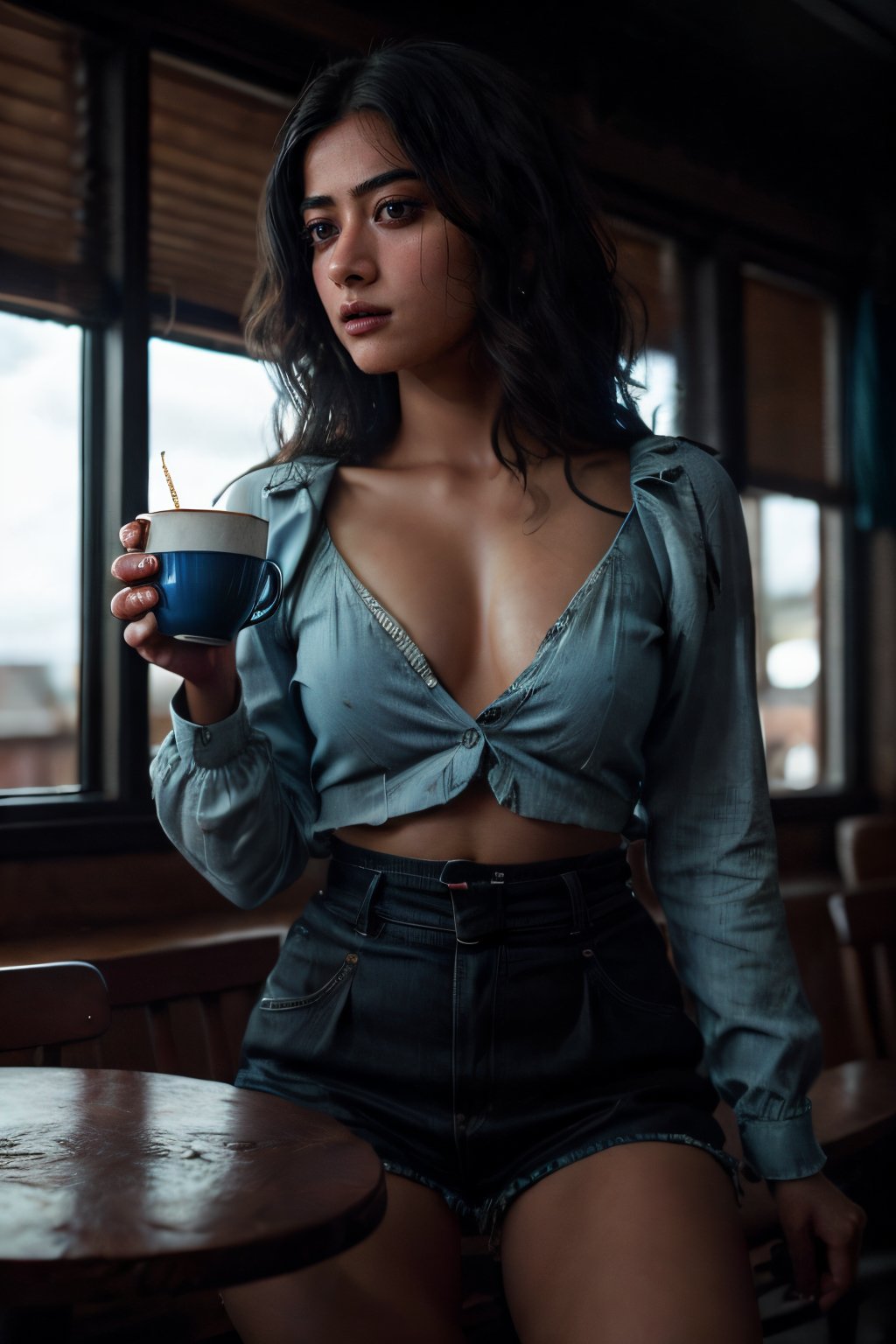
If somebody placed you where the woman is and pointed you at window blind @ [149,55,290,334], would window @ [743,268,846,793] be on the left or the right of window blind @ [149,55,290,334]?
right

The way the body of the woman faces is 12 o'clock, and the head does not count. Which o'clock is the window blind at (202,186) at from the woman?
The window blind is roughly at 5 o'clock from the woman.

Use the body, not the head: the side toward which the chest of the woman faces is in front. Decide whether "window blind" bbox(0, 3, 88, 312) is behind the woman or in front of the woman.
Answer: behind

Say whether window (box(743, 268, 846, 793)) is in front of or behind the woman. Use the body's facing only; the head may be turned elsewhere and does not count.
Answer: behind

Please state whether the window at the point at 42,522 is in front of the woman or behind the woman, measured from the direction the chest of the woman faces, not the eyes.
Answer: behind

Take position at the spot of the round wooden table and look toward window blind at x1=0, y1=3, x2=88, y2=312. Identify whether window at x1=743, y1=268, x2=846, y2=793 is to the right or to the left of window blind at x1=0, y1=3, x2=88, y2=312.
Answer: right

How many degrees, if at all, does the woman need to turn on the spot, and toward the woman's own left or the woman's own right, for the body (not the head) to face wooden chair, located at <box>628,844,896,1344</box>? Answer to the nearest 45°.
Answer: approximately 135° to the woman's own left

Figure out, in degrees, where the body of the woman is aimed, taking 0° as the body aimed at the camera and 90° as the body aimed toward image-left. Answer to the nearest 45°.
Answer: approximately 0°
